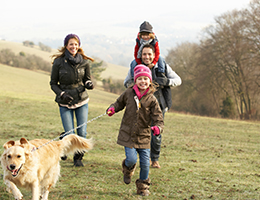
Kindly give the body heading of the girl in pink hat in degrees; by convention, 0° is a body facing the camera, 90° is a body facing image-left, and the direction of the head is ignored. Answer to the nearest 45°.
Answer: approximately 0°

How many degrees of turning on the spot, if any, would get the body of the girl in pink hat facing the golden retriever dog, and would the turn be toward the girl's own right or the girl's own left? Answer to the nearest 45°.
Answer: approximately 45° to the girl's own right

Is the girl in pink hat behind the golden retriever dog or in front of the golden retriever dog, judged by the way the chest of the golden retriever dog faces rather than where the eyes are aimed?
behind

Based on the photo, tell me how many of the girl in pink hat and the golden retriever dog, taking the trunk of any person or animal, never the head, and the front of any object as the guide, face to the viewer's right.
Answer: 0

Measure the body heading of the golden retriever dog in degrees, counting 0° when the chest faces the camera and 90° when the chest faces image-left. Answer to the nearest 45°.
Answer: approximately 45°
